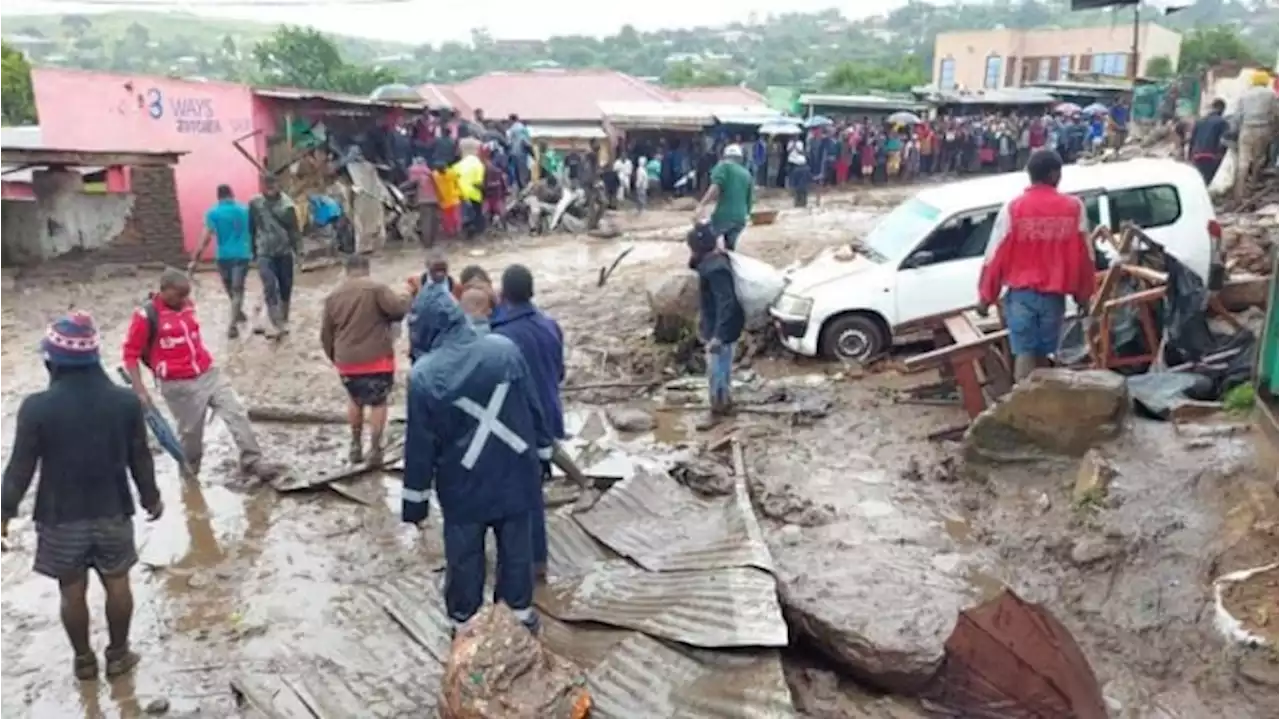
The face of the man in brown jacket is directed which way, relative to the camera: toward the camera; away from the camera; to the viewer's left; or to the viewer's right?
away from the camera

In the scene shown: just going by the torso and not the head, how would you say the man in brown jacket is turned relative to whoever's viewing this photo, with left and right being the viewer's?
facing away from the viewer

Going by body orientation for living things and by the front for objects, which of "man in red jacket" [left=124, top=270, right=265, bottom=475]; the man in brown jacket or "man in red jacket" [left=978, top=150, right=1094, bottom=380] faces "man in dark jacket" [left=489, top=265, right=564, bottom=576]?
"man in red jacket" [left=124, top=270, right=265, bottom=475]

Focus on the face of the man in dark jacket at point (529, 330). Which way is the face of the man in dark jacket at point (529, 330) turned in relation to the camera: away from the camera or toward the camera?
away from the camera

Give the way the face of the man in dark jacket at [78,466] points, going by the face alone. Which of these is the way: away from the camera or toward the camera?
away from the camera

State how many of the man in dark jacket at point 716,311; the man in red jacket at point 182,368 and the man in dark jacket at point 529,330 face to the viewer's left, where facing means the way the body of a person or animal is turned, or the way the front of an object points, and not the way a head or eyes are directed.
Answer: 1

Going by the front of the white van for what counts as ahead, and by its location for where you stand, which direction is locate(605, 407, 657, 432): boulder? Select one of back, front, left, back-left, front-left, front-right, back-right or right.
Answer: front

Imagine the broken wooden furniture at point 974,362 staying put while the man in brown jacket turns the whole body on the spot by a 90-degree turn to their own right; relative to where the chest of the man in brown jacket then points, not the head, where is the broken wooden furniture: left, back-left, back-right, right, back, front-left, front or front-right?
front

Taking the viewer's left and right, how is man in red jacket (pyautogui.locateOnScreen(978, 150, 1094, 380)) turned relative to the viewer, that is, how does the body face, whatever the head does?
facing away from the viewer

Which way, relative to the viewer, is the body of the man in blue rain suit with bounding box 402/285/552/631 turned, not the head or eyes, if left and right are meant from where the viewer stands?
facing away from the viewer and to the left of the viewer

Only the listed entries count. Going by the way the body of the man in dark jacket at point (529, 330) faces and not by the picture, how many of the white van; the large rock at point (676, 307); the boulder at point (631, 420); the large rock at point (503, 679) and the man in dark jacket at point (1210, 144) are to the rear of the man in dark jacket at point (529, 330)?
1

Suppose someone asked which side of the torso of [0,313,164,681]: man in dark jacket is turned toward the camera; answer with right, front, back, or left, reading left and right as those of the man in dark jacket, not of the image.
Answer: back

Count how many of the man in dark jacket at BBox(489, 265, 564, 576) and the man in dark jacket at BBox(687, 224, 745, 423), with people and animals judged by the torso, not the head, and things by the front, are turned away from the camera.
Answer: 1

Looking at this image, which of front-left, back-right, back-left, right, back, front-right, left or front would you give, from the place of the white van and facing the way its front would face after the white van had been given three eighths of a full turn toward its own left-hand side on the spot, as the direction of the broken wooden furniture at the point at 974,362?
right

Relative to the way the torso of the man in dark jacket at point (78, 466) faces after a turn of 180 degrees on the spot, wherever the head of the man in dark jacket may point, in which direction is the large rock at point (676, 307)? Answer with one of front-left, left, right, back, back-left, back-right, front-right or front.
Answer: back-left

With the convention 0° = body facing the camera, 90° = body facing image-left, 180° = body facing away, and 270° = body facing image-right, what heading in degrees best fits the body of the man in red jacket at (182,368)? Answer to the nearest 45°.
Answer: approximately 315°
